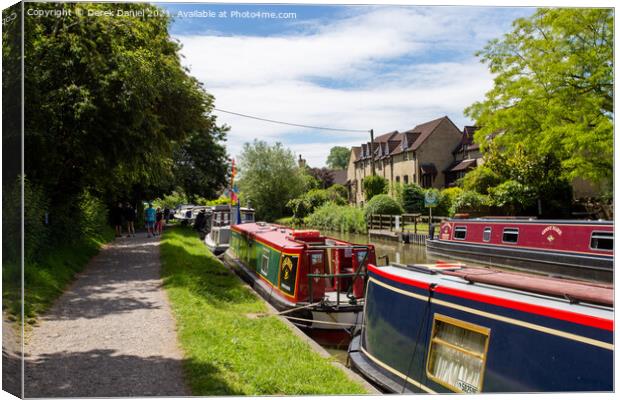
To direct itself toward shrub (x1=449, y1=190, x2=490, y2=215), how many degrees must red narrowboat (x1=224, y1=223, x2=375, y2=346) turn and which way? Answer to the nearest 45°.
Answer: approximately 90° to its right

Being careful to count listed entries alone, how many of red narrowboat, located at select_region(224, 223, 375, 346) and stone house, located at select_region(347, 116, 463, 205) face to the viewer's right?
0

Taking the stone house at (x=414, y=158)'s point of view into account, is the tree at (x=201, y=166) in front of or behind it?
in front

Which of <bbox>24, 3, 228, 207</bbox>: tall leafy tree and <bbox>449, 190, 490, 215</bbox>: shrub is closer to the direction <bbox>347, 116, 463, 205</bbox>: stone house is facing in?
the tall leafy tree

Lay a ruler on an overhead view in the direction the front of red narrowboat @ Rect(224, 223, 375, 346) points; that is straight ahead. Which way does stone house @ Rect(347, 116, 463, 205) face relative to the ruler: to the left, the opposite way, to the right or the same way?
to the left

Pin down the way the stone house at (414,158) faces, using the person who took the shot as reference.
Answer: facing the viewer and to the left of the viewer

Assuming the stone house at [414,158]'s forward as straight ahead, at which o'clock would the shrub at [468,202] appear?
The shrub is roughly at 10 o'clock from the stone house.

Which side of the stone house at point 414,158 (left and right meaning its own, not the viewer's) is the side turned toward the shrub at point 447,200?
left

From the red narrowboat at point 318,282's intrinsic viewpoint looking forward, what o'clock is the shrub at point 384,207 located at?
The shrub is roughly at 2 o'clock from the red narrowboat.

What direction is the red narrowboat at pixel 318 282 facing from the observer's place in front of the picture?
facing away from the viewer and to the left of the viewer

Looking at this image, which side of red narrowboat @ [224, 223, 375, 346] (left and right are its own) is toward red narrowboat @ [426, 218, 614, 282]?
right

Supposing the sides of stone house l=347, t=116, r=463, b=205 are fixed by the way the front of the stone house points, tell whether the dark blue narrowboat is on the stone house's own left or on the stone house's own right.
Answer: on the stone house's own left

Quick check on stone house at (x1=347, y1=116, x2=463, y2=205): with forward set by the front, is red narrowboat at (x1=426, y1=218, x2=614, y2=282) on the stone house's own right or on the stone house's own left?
on the stone house's own left
